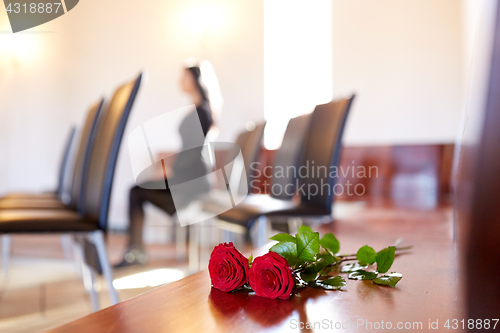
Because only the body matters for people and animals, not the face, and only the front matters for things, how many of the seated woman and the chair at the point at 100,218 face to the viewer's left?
2

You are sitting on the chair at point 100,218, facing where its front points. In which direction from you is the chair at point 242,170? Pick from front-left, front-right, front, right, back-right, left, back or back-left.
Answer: back-right

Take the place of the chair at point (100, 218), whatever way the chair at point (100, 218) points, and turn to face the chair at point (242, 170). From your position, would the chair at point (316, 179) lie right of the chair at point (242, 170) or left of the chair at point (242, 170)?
right

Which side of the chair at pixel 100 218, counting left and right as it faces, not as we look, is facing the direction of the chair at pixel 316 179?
back

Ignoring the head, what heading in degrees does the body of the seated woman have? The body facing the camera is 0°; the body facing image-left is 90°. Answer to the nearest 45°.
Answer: approximately 90°

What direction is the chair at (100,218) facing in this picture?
to the viewer's left

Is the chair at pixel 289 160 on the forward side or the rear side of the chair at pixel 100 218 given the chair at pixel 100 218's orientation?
on the rear side

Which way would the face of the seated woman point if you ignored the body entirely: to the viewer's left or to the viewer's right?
to the viewer's left
